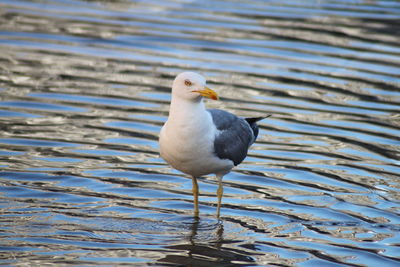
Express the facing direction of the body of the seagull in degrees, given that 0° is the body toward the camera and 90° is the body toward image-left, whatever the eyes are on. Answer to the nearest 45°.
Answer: approximately 45°
